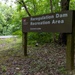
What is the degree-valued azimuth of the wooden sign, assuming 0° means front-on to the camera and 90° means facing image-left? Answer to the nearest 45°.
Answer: approximately 45°
